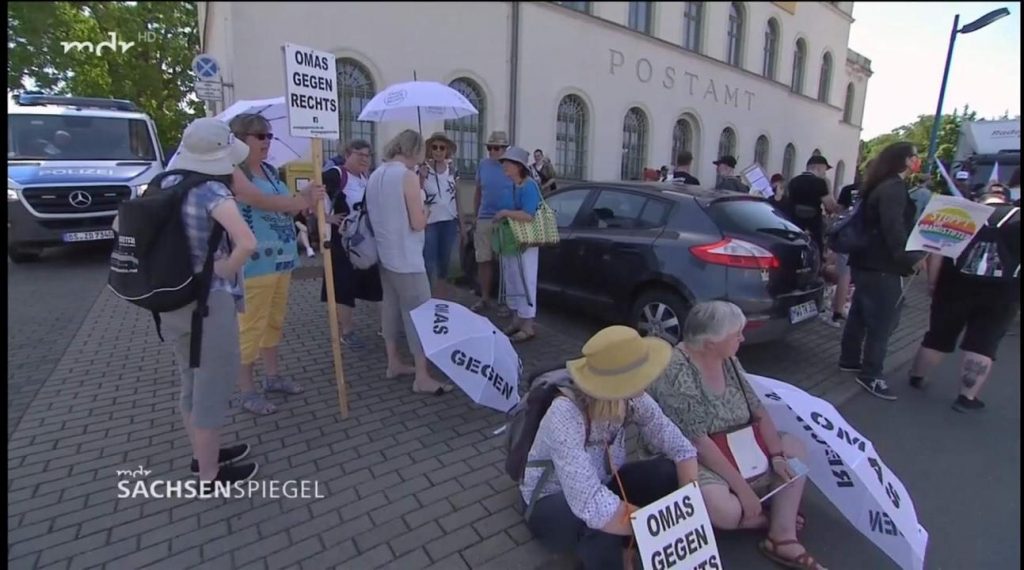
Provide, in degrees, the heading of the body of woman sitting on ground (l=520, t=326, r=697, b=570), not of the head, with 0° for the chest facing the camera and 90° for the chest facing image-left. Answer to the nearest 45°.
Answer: approximately 315°

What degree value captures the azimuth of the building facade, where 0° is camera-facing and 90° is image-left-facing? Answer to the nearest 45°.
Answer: approximately 315°

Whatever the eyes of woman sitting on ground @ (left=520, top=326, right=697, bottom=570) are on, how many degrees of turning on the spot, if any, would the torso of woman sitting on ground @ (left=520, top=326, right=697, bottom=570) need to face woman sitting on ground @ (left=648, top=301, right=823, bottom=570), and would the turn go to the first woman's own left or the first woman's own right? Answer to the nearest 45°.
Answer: approximately 90° to the first woman's own left

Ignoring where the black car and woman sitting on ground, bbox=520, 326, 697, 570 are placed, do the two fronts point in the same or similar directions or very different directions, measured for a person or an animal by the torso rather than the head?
very different directions

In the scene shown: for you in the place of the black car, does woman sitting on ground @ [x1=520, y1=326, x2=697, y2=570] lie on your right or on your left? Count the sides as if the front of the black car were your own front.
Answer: on your left

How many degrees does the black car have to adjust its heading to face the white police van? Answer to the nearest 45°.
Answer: approximately 45° to its left

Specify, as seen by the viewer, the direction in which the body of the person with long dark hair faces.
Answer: to the viewer's right

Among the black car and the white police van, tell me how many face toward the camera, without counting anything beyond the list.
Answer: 1

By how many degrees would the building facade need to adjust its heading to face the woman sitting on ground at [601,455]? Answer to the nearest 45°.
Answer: approximately 45° to its right

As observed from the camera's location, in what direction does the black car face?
facing away from the viewer and to the left of the viewer
